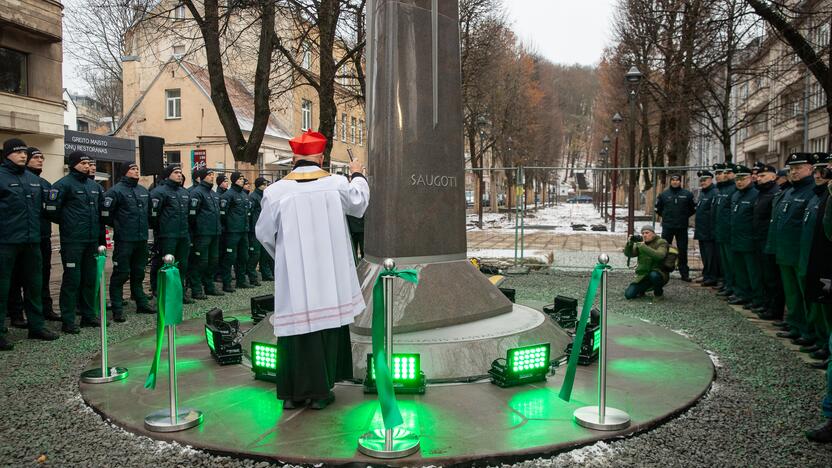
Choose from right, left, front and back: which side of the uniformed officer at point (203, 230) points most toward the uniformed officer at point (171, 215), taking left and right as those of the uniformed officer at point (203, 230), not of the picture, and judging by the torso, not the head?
right

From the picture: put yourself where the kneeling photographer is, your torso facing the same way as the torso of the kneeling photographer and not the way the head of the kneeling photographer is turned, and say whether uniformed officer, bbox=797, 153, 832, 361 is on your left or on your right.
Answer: on your left

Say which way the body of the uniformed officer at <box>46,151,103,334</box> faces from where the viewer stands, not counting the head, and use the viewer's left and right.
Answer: facing the viewer and to the right of the viewer

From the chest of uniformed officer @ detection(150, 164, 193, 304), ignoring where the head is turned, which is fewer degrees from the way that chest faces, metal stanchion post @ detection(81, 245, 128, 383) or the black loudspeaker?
the metal stanchion post

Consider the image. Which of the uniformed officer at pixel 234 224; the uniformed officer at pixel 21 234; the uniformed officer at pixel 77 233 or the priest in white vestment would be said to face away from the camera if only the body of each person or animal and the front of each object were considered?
the priest in white vestment

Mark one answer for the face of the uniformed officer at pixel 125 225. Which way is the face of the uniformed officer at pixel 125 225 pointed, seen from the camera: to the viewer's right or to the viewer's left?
to the viewer's right

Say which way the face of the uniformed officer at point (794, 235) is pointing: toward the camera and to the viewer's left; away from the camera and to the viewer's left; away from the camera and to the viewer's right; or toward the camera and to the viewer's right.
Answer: toward the camera and to the viewer's left

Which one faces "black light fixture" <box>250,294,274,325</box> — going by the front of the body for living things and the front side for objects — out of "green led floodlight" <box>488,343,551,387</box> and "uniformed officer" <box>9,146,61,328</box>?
the uniformed officer

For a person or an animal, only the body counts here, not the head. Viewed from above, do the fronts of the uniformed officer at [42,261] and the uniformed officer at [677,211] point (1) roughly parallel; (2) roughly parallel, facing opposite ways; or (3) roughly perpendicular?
roughly perpendicular

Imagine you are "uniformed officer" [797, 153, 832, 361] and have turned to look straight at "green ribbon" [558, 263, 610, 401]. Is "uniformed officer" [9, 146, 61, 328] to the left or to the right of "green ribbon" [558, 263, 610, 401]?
right

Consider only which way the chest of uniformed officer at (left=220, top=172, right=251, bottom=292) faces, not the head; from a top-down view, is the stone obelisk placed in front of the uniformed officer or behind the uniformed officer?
in front
